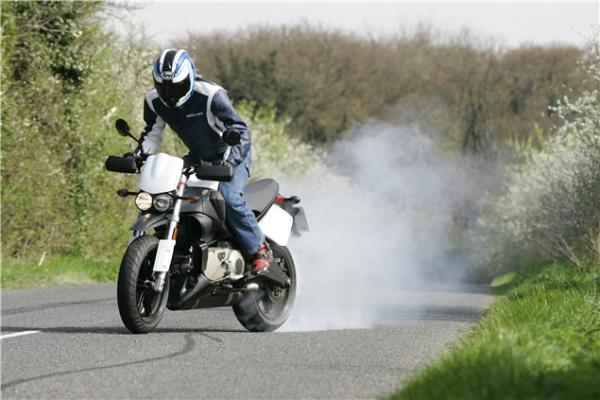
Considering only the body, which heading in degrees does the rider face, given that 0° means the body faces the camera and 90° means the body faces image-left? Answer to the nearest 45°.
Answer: approximately 45°

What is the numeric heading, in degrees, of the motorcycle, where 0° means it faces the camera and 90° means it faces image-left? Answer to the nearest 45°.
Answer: approximately 45°
